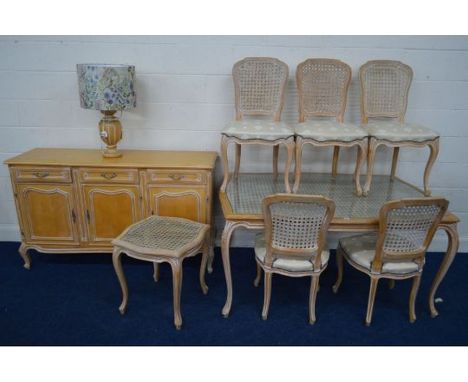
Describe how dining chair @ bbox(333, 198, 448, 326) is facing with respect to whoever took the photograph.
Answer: facing away from the viewer and to the left of the viewer

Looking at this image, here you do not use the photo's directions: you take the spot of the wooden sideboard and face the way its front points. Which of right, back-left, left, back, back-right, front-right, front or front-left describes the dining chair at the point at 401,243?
front-left

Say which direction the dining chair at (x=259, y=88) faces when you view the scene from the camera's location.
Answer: facing the viewer

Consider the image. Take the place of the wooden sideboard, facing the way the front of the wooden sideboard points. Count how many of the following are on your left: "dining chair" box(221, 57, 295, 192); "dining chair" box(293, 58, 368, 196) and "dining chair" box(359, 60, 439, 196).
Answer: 3

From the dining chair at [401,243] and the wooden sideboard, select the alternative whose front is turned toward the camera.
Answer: the wooden sideboard

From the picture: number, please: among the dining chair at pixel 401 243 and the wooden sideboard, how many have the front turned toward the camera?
1

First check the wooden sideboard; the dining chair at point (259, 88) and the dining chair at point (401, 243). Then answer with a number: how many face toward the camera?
2

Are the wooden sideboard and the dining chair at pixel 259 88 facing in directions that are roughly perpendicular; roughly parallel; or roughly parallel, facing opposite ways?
roughly parallel

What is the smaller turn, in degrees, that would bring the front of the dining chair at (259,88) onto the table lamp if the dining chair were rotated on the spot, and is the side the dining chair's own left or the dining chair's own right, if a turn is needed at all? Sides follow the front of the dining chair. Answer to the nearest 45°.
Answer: approximately 90° to the dining chair's own right

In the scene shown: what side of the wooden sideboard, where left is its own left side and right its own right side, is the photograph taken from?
front

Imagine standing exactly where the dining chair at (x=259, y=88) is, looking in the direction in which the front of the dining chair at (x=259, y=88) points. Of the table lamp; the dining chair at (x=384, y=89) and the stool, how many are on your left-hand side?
1

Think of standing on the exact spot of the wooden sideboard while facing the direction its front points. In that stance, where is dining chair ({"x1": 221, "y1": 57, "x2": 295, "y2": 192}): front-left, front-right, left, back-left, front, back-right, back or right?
left

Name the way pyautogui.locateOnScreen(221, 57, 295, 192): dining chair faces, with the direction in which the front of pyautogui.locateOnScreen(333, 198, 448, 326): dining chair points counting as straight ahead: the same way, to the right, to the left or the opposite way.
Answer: the opposite way

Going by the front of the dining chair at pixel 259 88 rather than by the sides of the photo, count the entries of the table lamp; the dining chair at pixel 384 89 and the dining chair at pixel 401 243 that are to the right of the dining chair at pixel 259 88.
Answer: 1

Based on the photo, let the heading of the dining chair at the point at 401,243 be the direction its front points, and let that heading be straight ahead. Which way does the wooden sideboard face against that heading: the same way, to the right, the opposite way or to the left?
the opposite way

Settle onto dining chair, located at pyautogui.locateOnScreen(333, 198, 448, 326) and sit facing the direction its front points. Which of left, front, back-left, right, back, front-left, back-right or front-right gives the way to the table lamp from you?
front-left
